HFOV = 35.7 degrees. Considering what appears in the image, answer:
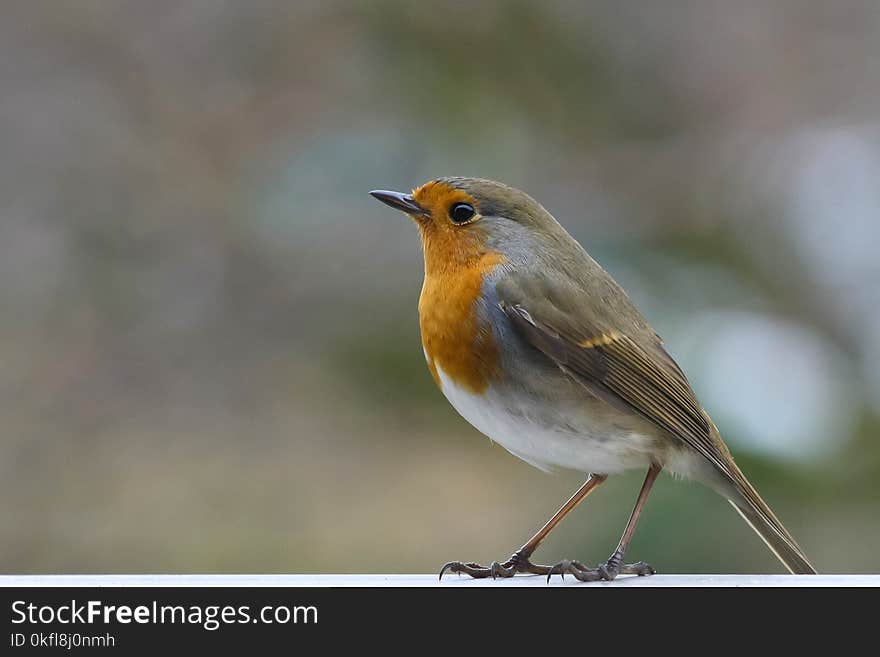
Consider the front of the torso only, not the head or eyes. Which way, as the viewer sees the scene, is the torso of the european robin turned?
to the viewer's left
